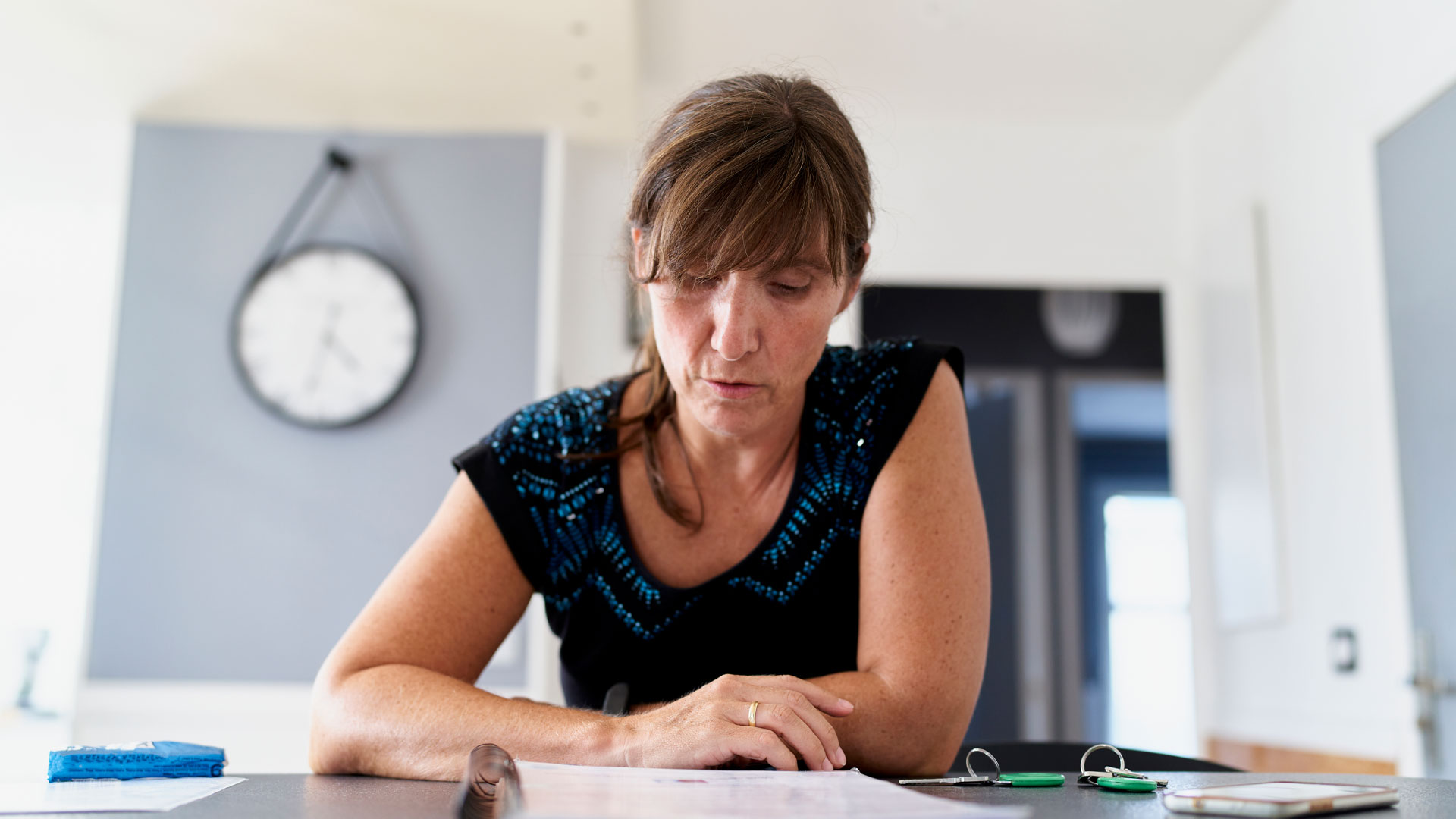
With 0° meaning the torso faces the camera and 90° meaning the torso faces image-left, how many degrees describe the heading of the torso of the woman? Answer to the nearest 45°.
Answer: approximately 0°

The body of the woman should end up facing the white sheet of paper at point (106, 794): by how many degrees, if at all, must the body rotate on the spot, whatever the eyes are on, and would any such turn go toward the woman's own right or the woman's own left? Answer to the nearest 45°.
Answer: approximately 45° to the woman's own right

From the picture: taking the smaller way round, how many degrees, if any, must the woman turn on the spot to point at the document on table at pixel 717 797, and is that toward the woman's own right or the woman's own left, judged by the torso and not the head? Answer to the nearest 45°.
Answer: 0° — they already face it

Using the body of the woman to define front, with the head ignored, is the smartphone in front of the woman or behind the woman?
in front
